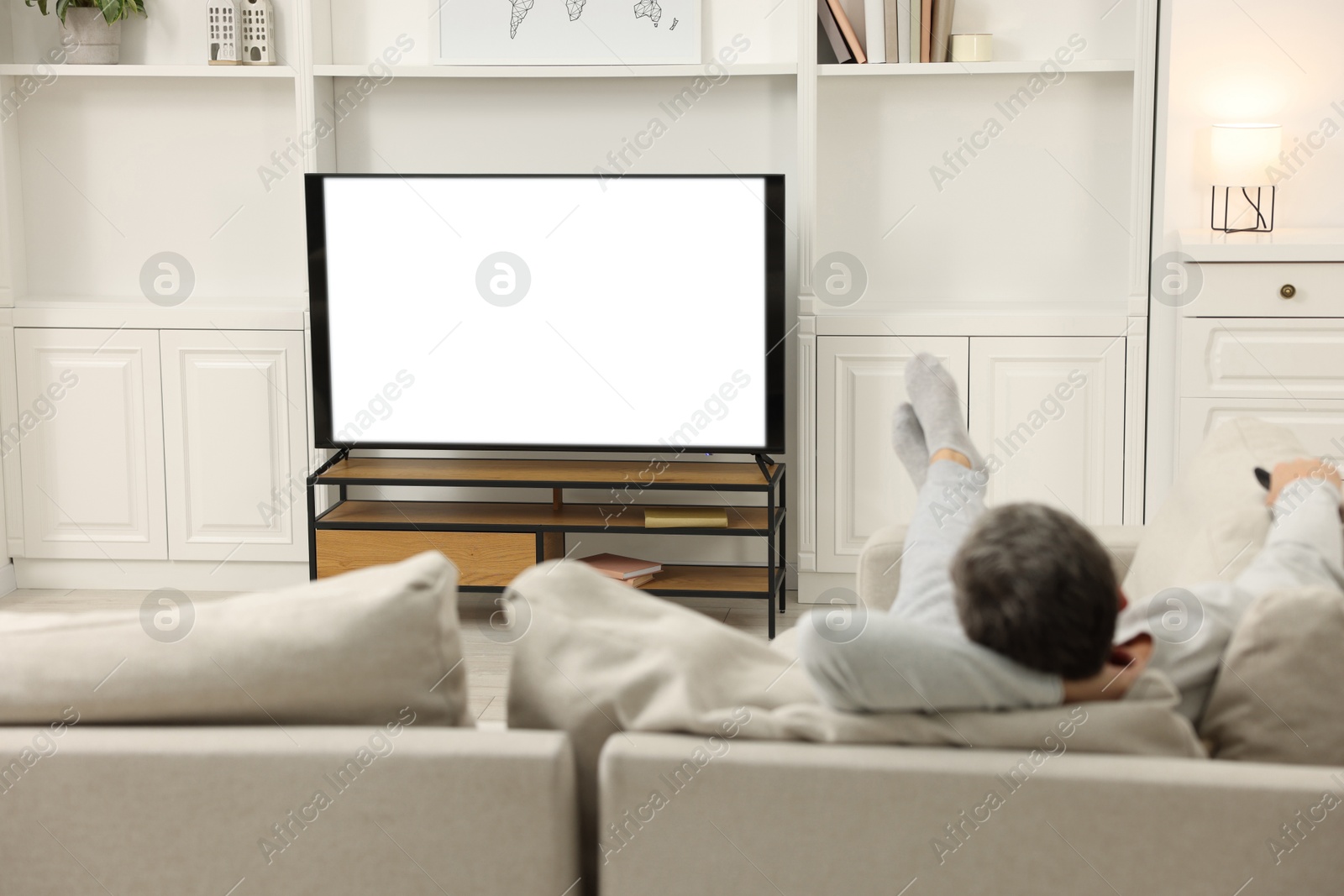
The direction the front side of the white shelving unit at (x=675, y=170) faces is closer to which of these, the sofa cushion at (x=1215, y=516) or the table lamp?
the sofa cushion

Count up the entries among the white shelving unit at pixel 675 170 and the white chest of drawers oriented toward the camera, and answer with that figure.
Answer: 2

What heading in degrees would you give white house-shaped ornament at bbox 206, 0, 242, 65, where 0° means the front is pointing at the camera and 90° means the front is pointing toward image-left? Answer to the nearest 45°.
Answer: approximately 0°

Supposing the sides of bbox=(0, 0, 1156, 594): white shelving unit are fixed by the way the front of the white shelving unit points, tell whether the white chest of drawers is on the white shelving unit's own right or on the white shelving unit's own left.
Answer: on the white shelving unit's own left

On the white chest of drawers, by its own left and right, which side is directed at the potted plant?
right

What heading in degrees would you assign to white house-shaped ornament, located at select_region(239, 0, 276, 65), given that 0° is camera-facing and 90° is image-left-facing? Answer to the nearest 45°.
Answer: approximately 0°

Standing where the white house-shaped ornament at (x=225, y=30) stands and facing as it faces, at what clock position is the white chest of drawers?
The white chest of drawers is roughly at 10 o'clock from the white house-shaped ornament.

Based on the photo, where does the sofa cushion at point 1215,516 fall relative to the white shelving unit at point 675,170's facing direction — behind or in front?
in front
